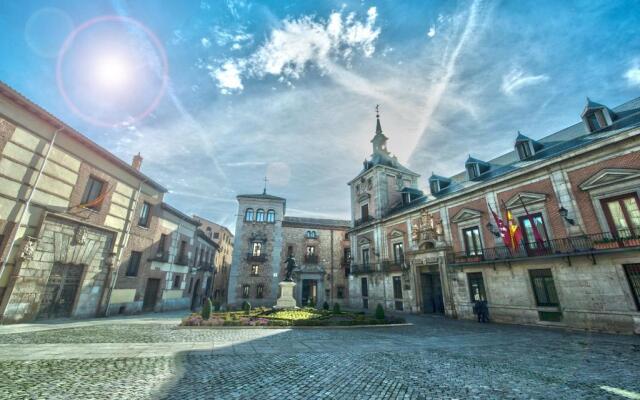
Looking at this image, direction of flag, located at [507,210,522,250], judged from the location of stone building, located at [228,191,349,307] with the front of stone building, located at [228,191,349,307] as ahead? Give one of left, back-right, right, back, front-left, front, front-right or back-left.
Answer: front-left

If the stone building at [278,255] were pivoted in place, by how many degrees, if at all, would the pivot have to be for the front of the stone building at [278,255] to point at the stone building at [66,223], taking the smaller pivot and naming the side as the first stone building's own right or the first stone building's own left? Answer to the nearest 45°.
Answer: approximately 45° to the first stone building's own right

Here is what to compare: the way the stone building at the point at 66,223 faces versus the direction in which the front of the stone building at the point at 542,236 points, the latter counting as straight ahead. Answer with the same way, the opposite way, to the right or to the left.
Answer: the opposite way

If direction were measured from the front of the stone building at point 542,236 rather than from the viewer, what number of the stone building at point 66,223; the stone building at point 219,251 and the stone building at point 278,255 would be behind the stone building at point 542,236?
0

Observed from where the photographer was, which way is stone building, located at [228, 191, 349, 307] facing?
facing the viewer

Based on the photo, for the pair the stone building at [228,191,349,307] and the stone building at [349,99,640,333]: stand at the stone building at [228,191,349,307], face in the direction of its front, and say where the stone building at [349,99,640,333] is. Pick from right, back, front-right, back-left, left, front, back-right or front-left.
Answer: front-left

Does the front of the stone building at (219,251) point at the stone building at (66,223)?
no

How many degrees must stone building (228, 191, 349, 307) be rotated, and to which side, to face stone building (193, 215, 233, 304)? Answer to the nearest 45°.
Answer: approximately 135° to its right

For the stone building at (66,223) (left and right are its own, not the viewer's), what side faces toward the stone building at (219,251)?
left

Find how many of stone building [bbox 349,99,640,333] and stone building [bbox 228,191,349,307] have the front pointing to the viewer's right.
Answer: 0

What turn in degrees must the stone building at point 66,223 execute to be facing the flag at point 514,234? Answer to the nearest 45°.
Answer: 0° — it already faces it

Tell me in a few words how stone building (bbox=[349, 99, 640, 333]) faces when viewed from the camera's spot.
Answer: facing the viewer and to the left of the viewer

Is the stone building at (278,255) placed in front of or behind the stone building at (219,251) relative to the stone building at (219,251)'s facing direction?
in front

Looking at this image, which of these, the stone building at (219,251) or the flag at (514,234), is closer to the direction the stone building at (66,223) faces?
the flag

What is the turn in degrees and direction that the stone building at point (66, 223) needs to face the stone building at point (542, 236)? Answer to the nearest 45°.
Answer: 0° — it already faces it

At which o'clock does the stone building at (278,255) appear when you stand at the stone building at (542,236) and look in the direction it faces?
the stone building at (278,255) is roughly at 2 o'clock from the stone building at (542,236).

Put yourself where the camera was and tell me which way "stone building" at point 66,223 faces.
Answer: facing the viewer and to the right of the viewer

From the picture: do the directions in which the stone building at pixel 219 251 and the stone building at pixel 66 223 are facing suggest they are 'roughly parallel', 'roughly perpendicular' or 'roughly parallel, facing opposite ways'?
roughly parallel
